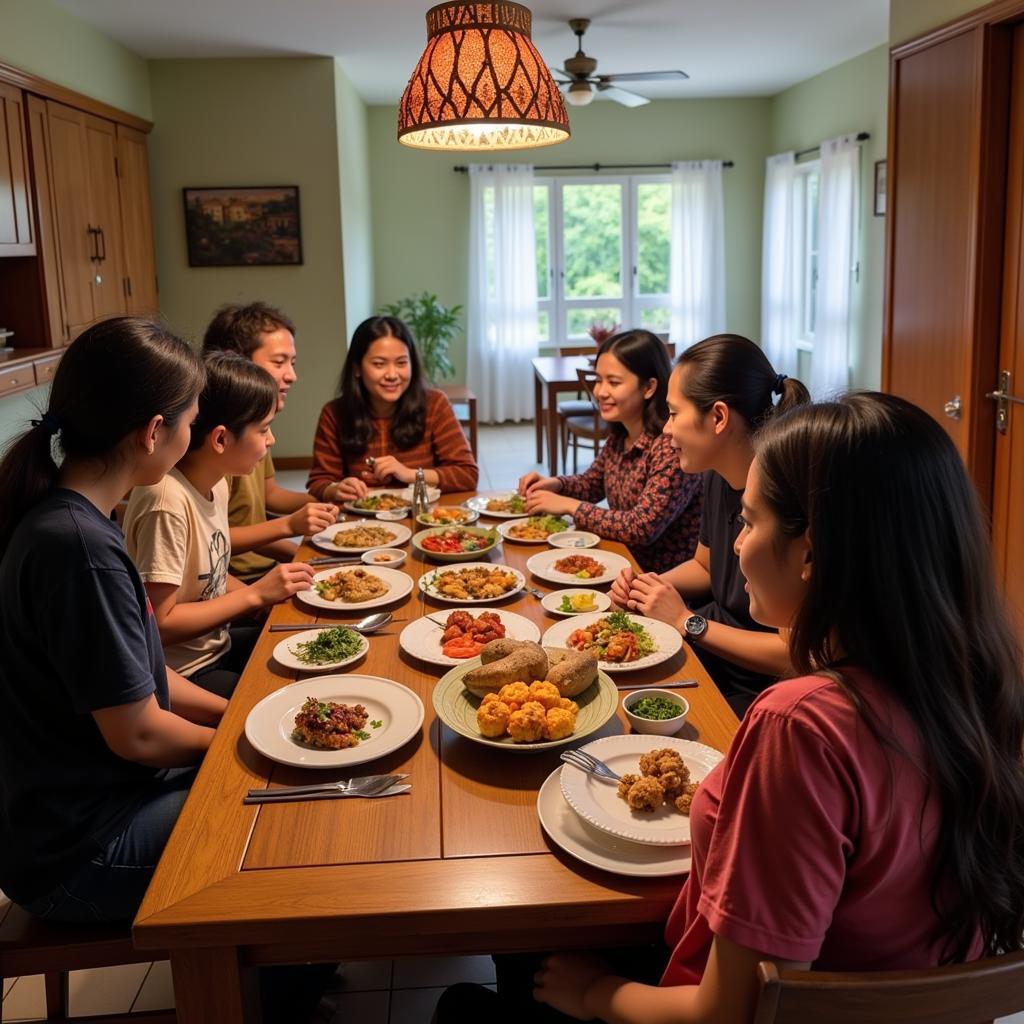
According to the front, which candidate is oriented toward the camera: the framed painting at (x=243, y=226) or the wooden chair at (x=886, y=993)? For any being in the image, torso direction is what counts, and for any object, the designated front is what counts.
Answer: the framed painting

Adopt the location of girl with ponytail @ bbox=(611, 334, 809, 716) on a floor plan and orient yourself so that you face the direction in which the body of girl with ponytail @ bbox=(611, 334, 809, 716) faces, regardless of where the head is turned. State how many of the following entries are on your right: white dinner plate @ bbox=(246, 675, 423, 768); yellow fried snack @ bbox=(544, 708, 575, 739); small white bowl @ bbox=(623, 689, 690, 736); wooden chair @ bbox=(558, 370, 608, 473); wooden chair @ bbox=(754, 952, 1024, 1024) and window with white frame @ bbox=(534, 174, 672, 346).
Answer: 2

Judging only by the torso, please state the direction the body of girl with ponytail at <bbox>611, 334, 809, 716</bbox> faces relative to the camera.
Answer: to the viewer's left

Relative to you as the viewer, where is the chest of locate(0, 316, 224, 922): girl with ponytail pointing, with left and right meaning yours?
facing away from the viewer and to the right of the viewer

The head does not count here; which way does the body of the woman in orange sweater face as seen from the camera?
toward the camera

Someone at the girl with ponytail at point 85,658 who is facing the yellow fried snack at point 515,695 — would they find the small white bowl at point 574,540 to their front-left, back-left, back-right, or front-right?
front-left

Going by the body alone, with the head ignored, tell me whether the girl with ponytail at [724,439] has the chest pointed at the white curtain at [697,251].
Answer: no

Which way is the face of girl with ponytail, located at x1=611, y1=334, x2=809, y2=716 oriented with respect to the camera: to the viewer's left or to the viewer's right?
to the viewer's left

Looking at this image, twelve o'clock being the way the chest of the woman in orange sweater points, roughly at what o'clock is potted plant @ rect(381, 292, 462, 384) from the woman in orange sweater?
The potted plant is roughly at 6 o'clock from the woman in orange sweater.

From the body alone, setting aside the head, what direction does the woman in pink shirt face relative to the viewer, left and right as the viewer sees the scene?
facing away from the viewer and to the left of the viewer

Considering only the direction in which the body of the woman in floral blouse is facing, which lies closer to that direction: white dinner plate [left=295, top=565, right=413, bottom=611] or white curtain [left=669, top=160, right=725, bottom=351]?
the white dinner plate

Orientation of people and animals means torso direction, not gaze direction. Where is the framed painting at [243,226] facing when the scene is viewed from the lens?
facing the viewer

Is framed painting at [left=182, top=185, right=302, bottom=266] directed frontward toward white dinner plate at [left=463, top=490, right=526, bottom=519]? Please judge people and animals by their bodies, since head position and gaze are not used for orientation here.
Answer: yes

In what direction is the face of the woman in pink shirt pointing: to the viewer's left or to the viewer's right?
to the viewer's left

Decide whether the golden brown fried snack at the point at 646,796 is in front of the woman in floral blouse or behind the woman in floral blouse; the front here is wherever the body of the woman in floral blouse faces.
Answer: in front
